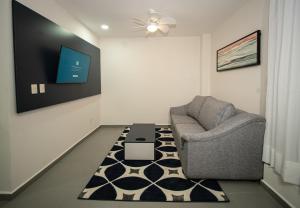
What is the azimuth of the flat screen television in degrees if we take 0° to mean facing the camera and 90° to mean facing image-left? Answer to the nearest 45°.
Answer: approximately 315°

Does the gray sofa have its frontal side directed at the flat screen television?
yes

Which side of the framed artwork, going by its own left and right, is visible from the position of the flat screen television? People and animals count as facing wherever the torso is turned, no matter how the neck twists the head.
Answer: front

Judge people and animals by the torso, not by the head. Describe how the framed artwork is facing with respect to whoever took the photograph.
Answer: facing the viewer and to the left of the viewer

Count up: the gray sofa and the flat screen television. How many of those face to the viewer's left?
1

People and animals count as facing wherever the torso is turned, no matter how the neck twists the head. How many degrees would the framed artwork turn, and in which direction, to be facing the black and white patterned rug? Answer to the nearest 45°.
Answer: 0° — it already faces it

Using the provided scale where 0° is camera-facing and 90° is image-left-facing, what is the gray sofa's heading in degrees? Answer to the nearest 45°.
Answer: approximately 90°

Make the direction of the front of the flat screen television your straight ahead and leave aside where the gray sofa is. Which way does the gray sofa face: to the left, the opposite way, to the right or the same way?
the opposite way

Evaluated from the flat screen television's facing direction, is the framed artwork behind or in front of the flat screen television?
in front

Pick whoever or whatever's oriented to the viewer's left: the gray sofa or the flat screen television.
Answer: the gray sofa

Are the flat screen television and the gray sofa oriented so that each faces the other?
yes

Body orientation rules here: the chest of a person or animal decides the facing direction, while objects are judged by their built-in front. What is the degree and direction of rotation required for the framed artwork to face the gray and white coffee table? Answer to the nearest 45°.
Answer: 0° — it already faces it

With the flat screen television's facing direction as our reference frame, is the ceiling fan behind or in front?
in front
